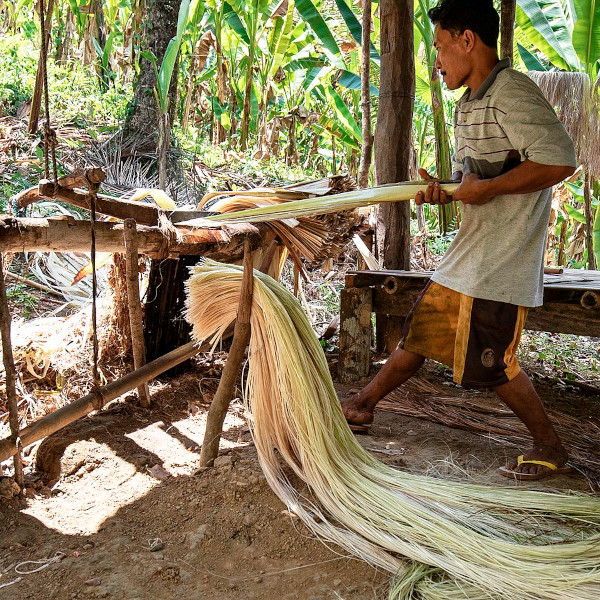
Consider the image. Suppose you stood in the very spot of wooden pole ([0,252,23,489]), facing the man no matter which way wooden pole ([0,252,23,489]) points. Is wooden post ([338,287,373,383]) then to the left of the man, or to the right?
left

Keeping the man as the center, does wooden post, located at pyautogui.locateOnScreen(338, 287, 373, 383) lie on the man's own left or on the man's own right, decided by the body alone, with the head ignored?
on the man's own right

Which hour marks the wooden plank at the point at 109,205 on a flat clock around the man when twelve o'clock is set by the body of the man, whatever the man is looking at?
The wooden plank is roughly at 12 o'clock from the man.

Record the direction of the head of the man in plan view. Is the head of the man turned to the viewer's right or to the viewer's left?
to the viewer's left

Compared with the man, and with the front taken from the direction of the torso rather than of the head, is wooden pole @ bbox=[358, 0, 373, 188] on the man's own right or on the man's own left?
on the man's own right

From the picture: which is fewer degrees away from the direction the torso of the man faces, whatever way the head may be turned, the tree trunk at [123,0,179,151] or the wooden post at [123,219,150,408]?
the wooden post

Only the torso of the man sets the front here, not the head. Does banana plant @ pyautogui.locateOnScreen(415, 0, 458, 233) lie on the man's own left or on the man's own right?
on the man's own right

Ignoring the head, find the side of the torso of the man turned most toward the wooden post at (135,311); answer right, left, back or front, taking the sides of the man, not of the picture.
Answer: front

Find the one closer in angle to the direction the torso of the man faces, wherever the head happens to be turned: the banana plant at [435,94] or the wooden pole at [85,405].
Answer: the wooden pole

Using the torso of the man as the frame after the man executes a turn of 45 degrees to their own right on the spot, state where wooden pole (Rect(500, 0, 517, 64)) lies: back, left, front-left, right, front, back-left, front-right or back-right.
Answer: front-right

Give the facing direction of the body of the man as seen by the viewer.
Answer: to the viewer's left

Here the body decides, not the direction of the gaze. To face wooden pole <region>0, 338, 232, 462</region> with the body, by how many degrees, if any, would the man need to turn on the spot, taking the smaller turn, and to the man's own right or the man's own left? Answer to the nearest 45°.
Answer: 0° — they already face it
